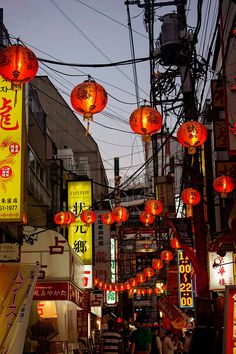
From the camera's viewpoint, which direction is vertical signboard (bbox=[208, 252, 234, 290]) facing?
toward the camera

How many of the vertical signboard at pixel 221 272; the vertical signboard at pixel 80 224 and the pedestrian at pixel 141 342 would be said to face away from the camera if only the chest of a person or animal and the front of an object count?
1

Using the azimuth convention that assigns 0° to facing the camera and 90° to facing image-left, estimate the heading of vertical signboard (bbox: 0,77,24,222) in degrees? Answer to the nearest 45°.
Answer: approximately 0°

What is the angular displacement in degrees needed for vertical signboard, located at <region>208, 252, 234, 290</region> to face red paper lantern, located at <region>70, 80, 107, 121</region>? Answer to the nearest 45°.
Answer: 0° — it already faces it

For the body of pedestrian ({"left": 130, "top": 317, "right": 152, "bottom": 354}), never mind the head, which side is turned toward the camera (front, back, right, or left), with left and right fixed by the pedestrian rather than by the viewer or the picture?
back

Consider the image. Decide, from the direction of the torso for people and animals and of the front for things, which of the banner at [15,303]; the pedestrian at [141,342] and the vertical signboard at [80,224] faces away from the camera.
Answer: the pedestrian

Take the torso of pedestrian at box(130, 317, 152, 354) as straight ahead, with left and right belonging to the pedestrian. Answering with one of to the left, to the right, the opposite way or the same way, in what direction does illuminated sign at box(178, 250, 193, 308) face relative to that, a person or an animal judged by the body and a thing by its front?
the opposite way

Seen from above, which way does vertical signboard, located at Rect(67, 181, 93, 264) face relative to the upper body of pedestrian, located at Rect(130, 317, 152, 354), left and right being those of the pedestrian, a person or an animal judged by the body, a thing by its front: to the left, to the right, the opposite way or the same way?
the opposite way

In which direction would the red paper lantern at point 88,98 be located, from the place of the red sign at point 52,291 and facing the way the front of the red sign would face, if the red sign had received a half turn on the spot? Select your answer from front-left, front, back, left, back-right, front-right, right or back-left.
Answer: back

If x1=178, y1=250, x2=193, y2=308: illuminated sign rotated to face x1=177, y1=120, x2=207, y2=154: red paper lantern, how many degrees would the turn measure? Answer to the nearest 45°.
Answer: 0° — it already faces it

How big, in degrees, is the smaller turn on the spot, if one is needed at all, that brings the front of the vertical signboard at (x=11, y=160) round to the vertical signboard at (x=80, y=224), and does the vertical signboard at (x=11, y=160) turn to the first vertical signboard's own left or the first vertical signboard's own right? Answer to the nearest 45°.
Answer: approximately 180°

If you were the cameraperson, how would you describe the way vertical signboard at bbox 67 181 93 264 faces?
facing the viewer

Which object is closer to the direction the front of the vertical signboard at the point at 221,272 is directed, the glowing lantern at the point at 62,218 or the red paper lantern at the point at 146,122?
the red paper lantern

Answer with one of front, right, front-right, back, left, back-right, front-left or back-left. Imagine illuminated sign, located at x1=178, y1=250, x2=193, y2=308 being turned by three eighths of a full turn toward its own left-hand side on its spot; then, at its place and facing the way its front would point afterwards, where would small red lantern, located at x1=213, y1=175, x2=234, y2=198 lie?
back-right
